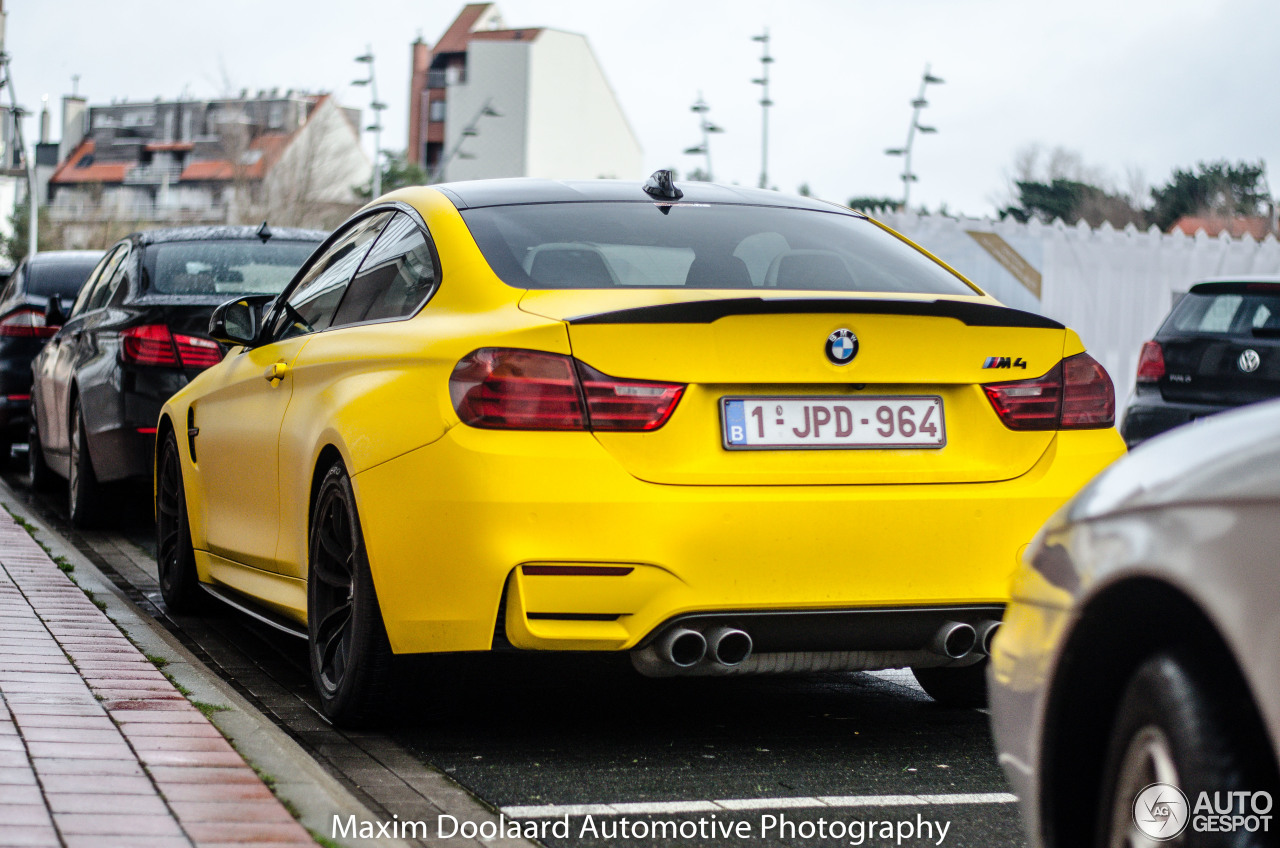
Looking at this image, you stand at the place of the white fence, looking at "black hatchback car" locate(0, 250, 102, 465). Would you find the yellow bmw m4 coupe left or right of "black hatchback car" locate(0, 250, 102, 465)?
left

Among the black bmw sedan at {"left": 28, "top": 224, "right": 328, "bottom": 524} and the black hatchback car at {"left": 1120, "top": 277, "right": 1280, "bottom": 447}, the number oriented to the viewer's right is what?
0

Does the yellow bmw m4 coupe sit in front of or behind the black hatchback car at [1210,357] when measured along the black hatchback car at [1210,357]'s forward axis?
behind

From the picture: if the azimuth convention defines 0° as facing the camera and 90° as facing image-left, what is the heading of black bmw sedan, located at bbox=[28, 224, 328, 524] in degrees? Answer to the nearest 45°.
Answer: approximately 135°

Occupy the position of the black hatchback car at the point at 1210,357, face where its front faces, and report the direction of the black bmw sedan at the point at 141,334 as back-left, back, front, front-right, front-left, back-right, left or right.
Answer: back-left

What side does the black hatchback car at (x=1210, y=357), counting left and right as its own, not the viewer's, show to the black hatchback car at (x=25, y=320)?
left

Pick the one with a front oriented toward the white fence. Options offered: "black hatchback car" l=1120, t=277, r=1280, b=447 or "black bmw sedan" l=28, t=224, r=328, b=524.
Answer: the black hatchback car

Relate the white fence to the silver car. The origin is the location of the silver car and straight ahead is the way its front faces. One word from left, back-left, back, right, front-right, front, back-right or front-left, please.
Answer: front-right

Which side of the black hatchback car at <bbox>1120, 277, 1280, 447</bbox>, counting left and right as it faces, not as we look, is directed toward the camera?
back
